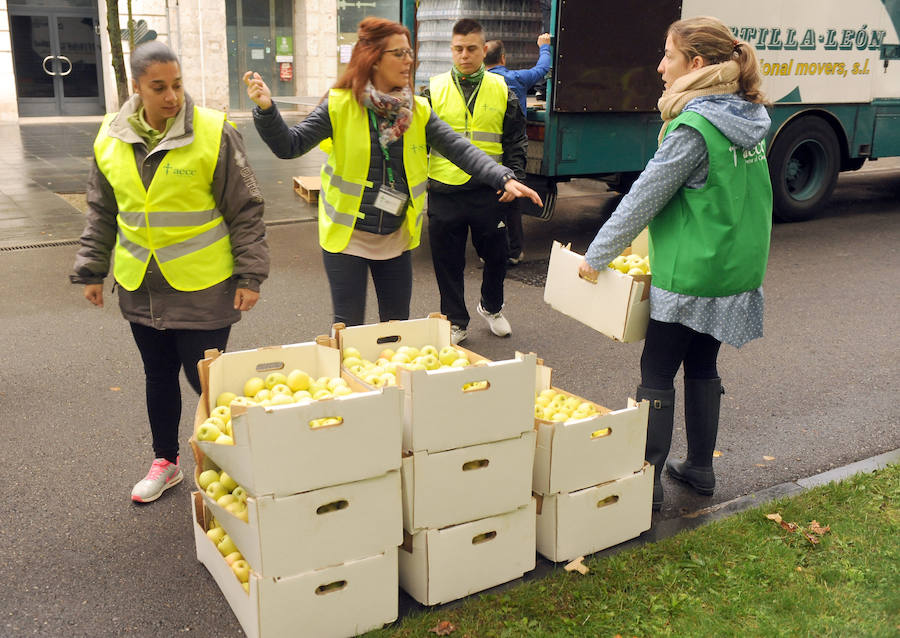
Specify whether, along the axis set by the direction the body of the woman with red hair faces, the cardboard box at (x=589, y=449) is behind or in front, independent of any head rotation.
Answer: in front

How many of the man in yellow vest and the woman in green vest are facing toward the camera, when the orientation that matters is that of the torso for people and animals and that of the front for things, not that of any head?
1

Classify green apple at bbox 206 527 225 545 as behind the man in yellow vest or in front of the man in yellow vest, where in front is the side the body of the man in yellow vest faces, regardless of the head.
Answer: in front

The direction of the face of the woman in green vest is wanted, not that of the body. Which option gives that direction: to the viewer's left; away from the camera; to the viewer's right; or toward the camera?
to the viewer's left

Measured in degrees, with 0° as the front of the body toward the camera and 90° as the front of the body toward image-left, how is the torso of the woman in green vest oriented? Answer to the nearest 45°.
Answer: approximately 135°

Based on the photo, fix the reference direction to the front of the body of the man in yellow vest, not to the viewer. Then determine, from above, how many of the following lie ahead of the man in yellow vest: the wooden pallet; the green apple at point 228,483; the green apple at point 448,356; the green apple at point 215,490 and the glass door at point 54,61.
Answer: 3

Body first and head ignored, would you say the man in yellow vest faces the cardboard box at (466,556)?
yes

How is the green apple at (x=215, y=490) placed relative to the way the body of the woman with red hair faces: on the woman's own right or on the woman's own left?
on the woman's own right

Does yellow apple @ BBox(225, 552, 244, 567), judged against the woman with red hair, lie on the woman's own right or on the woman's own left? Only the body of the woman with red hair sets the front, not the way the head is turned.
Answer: on the woman's own right

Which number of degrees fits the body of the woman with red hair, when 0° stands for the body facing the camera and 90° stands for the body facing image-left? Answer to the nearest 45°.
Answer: approximately 315°

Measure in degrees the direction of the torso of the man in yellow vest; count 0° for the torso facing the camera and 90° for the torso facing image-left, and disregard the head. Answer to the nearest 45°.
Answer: approximately 0°

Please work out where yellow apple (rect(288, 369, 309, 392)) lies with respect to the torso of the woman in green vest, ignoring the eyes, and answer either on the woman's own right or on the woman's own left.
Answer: on the woman's own left

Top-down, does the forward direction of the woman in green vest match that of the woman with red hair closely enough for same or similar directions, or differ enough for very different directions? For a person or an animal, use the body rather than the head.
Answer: very different directions
